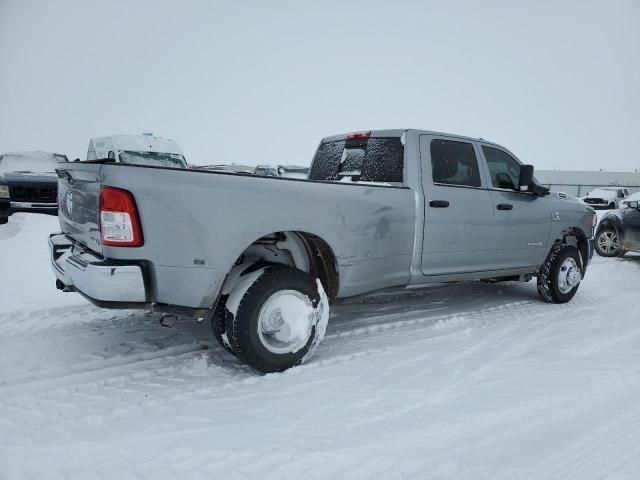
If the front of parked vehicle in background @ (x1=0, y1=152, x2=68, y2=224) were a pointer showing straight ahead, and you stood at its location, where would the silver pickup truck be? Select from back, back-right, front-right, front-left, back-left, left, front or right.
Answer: front

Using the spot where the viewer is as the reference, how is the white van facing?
facing the viewer and to the right of the viewer

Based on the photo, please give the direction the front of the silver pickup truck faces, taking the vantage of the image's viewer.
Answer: facing away from the viewer and to the right of the viewer

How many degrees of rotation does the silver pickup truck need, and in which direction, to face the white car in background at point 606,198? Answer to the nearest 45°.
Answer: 0° — it already faces it

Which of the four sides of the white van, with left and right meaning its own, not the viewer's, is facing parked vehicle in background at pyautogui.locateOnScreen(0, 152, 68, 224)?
right

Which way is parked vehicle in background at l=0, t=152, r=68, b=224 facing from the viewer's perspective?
toward the camera

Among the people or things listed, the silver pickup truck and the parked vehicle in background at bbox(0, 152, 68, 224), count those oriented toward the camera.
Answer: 1

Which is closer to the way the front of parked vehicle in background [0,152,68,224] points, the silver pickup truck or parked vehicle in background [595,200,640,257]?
the silver pickup truck

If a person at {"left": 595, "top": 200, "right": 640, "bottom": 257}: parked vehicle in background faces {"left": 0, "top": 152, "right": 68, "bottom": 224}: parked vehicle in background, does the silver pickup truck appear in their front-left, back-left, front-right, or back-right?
front-left

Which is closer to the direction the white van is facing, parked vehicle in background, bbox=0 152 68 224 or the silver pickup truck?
the silver pickup truck

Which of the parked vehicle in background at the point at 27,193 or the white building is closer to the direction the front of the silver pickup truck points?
the white building

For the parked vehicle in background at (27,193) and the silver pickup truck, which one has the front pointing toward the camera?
the parked vehicle in background

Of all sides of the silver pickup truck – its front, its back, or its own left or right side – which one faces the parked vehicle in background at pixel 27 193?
left

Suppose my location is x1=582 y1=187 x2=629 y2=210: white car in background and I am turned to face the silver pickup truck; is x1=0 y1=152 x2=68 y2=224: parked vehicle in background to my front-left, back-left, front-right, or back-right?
front-right

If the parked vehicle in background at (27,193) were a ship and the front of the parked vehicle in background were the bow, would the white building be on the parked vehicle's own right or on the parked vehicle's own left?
on the parked vehicle's own left
